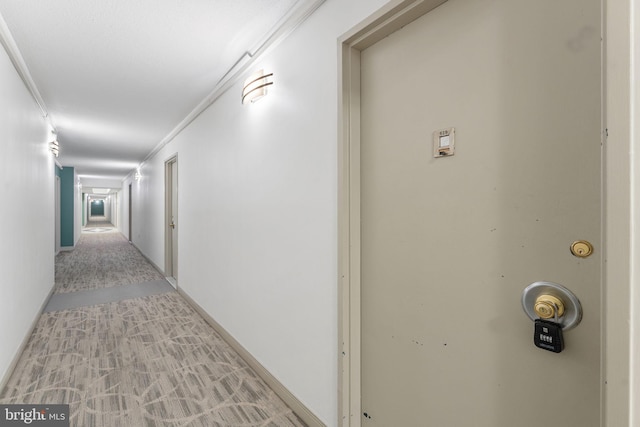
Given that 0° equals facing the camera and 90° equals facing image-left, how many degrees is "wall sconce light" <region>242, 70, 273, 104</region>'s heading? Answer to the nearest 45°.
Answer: approximately 45°
